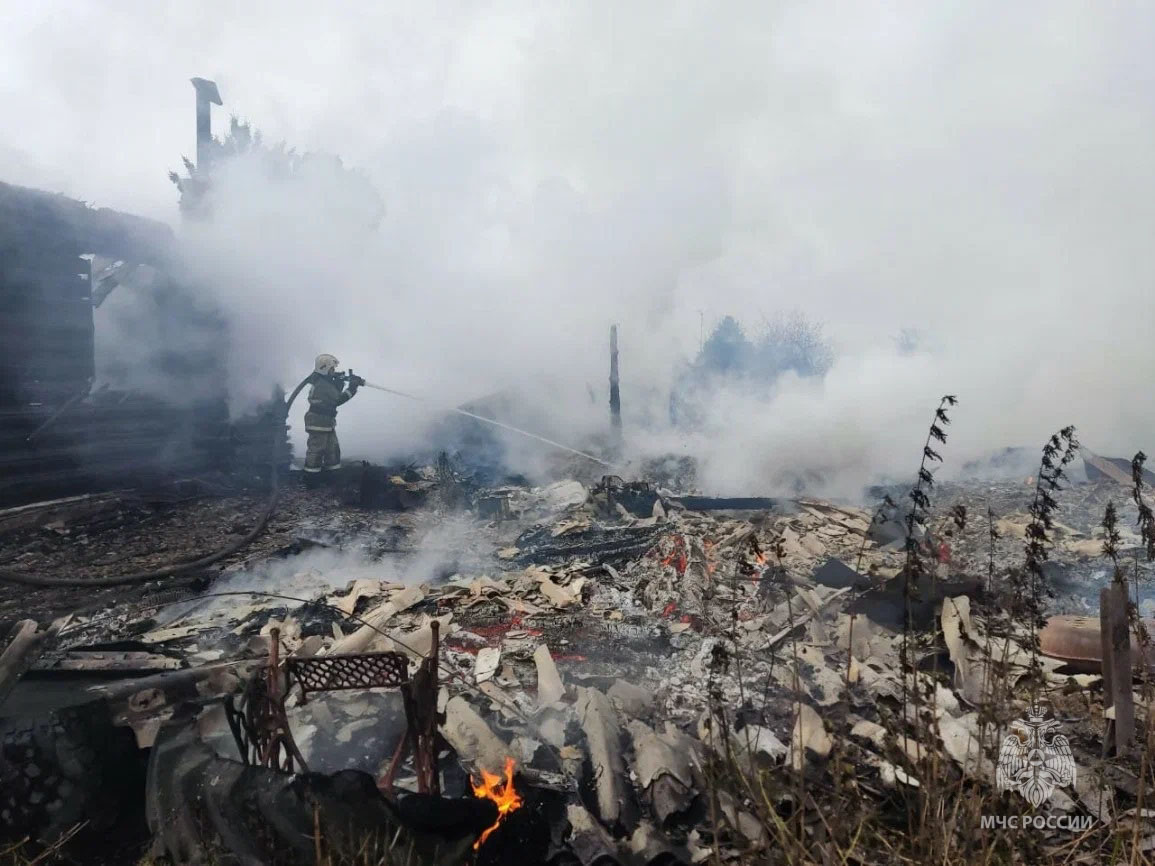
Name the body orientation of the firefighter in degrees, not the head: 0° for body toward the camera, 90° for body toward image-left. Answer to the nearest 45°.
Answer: approximately 270°

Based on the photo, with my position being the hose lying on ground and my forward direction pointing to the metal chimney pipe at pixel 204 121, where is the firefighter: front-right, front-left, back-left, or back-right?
front-right

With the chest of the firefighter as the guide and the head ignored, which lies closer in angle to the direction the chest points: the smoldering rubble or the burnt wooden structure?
the smoldering rubble

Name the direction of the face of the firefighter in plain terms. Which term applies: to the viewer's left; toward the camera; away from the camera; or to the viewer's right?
to the viewer's right

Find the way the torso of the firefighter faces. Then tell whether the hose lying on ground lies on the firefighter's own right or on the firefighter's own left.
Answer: on the firefighter's own right

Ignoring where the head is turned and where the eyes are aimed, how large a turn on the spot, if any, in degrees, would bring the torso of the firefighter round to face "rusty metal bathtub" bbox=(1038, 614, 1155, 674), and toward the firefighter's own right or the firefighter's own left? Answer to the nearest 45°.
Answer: approximately 45° to the firefighter's own right

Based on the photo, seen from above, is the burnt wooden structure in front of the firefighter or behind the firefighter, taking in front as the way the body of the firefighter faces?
behind
